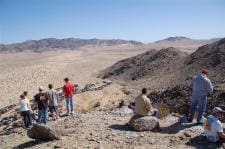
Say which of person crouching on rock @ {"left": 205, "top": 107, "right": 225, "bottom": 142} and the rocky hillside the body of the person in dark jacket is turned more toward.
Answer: the rocky hillside

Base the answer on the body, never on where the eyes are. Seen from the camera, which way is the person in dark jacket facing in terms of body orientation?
away from the camera

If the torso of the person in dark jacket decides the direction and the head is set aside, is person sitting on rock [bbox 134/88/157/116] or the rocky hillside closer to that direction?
the rocky hillside

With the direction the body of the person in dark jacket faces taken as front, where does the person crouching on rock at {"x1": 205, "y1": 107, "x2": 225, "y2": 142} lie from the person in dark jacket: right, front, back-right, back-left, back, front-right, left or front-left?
back-right

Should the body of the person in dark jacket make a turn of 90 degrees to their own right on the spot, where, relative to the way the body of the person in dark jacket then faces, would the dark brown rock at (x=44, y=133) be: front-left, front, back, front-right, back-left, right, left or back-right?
right
